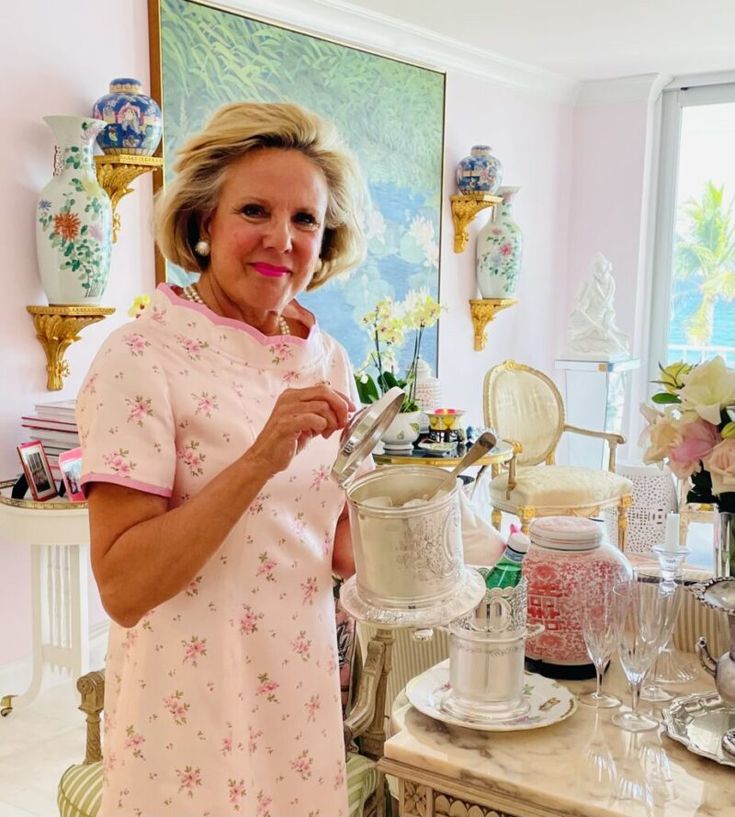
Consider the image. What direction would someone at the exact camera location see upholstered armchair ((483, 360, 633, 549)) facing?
facing the viewer and to the right of the viewer

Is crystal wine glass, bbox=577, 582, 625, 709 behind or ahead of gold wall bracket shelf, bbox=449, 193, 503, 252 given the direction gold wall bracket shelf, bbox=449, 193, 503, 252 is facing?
ahead

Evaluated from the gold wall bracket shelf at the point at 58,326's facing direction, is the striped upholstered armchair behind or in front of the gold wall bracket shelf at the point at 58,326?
in front

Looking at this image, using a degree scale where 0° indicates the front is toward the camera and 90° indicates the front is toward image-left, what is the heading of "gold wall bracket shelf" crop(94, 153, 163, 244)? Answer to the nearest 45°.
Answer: approximately 315°

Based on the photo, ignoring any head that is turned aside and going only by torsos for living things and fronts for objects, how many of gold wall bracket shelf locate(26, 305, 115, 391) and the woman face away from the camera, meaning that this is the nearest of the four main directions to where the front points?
0

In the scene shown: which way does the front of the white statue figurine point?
toward the camera

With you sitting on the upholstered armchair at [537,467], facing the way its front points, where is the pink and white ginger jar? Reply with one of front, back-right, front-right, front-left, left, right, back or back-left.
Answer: front-right

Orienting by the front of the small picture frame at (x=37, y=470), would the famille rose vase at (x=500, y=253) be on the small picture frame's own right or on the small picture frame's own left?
on the small picture frame's own left

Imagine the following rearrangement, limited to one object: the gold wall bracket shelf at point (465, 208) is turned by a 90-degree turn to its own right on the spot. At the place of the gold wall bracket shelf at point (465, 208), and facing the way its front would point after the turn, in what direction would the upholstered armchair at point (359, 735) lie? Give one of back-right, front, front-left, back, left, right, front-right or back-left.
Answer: front-left
